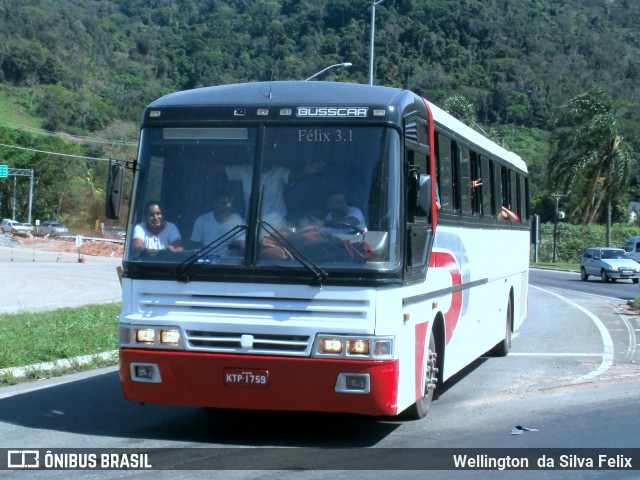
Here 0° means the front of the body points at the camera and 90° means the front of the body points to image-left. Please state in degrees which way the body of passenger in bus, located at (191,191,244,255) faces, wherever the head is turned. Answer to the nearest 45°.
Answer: approximately 0°

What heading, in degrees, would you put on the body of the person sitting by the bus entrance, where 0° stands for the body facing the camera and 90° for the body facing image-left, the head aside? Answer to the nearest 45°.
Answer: approximately 0°
